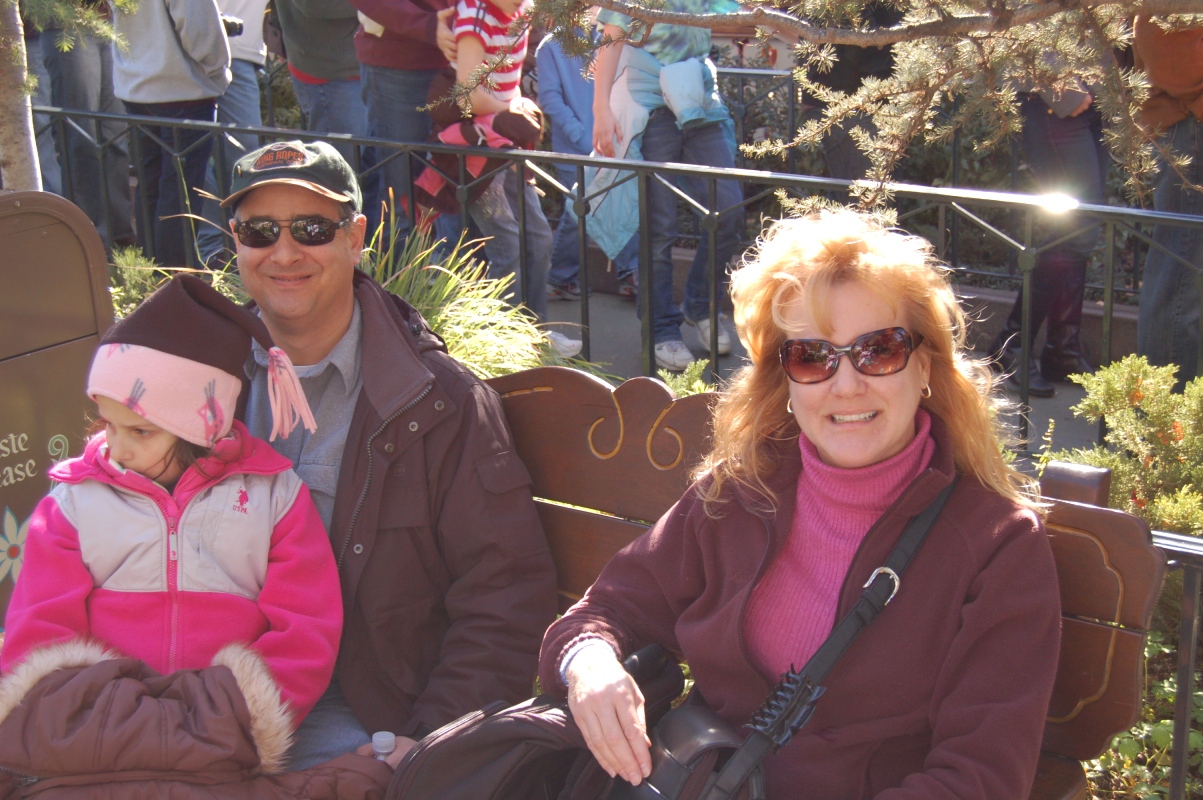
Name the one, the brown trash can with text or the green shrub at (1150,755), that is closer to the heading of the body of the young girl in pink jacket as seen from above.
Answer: the green shrub

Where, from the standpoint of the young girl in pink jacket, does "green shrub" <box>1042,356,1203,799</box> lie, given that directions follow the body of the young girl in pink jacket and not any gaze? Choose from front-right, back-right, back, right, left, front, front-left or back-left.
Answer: left

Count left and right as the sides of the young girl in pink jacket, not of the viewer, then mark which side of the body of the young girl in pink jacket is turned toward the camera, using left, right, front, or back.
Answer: front

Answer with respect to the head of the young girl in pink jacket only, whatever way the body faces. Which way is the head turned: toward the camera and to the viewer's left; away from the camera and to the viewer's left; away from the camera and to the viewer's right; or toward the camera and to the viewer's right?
toward the camera and to the viewer's left

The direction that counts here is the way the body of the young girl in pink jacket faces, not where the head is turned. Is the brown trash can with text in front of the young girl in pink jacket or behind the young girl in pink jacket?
behind

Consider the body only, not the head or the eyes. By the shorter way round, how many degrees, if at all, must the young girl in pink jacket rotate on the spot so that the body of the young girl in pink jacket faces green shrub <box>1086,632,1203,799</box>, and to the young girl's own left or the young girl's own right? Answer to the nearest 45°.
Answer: approximately 90° to the young girl's own left
